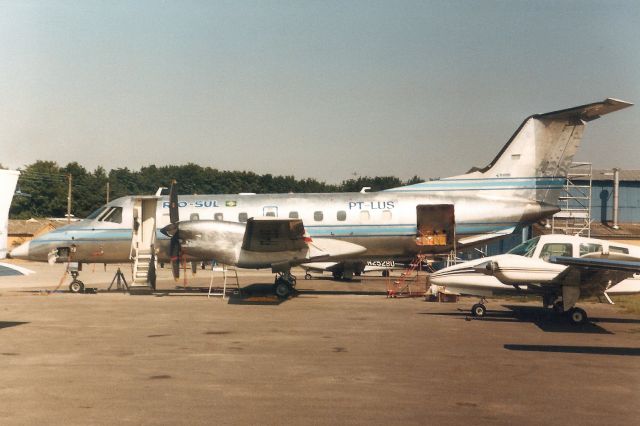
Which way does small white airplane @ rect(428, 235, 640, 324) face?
to the viewer's left

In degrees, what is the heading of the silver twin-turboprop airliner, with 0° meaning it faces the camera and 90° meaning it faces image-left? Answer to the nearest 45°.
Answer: approximately 90°

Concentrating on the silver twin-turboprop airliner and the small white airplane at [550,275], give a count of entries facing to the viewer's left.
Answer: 2

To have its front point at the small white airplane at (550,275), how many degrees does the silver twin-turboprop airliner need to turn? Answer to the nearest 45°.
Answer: approximately 135° to its left

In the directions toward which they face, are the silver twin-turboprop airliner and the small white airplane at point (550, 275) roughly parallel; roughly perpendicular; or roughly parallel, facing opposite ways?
roughly parallel
